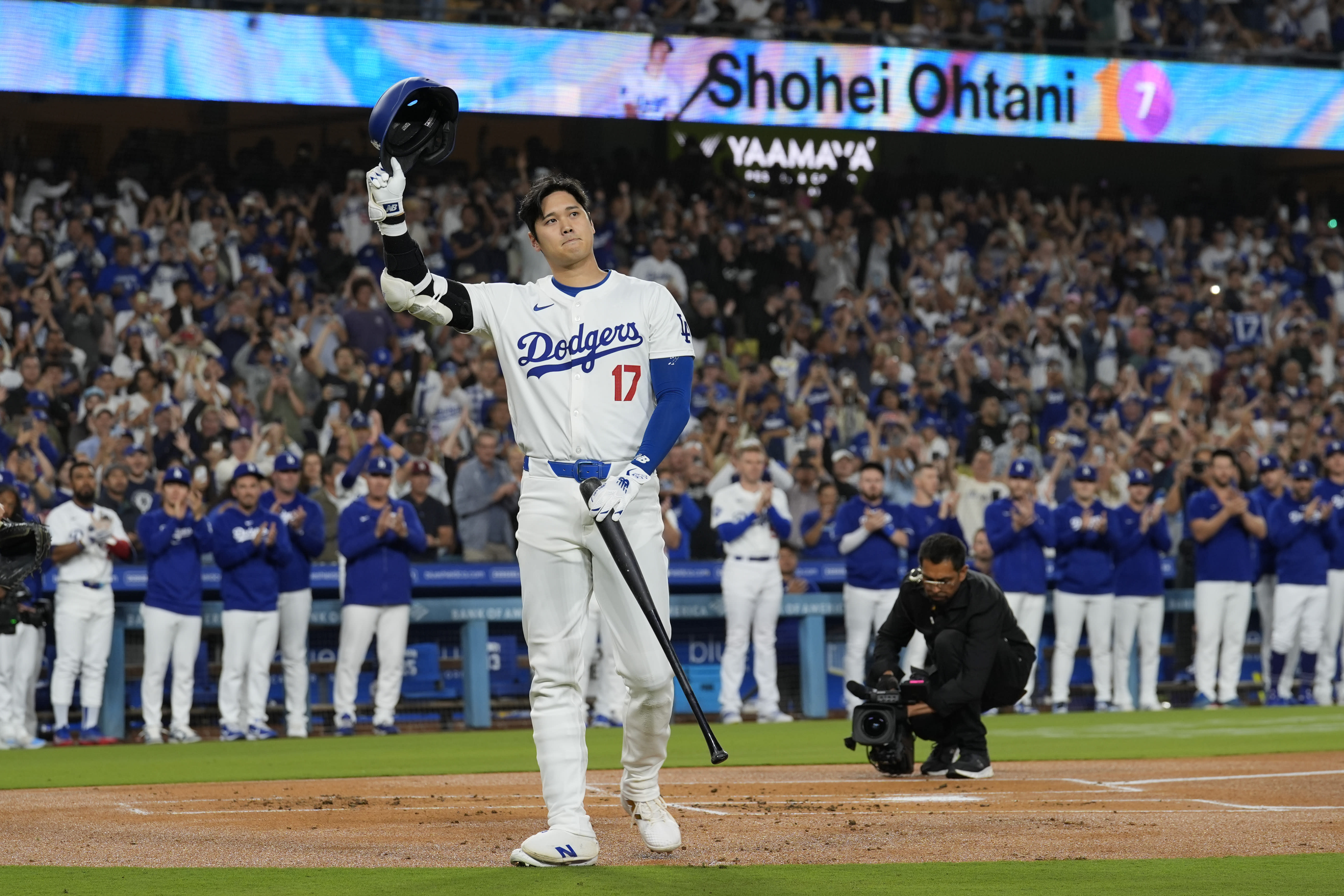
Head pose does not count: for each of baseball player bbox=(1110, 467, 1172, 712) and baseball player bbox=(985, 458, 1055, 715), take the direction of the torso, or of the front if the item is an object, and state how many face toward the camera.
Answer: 2

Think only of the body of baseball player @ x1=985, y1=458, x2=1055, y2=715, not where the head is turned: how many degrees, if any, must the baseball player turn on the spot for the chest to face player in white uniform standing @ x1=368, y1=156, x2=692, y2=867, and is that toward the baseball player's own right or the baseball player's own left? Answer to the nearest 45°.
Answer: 0° — they already face them

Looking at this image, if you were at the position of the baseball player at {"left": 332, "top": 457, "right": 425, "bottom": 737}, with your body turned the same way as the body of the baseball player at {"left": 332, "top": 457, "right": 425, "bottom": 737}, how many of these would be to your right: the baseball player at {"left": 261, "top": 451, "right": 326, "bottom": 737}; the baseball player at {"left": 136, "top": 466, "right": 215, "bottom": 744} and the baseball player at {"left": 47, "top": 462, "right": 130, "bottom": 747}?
3

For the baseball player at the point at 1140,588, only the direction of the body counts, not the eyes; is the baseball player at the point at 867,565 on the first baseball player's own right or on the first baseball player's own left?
on the first baseball player's own right

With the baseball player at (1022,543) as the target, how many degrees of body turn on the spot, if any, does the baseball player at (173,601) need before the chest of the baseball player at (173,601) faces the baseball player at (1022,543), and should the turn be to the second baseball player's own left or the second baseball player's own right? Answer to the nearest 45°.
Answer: approximately 90° to the second baseball player's own left

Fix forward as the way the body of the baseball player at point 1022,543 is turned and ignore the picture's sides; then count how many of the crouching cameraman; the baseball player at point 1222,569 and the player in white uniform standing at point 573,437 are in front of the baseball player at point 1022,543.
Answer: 2

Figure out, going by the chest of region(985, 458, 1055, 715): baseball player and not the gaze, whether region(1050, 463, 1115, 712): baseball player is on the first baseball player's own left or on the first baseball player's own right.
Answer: on the first baseball player's own left

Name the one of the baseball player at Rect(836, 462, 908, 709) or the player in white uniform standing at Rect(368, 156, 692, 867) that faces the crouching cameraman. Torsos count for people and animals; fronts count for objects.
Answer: the baseball player
